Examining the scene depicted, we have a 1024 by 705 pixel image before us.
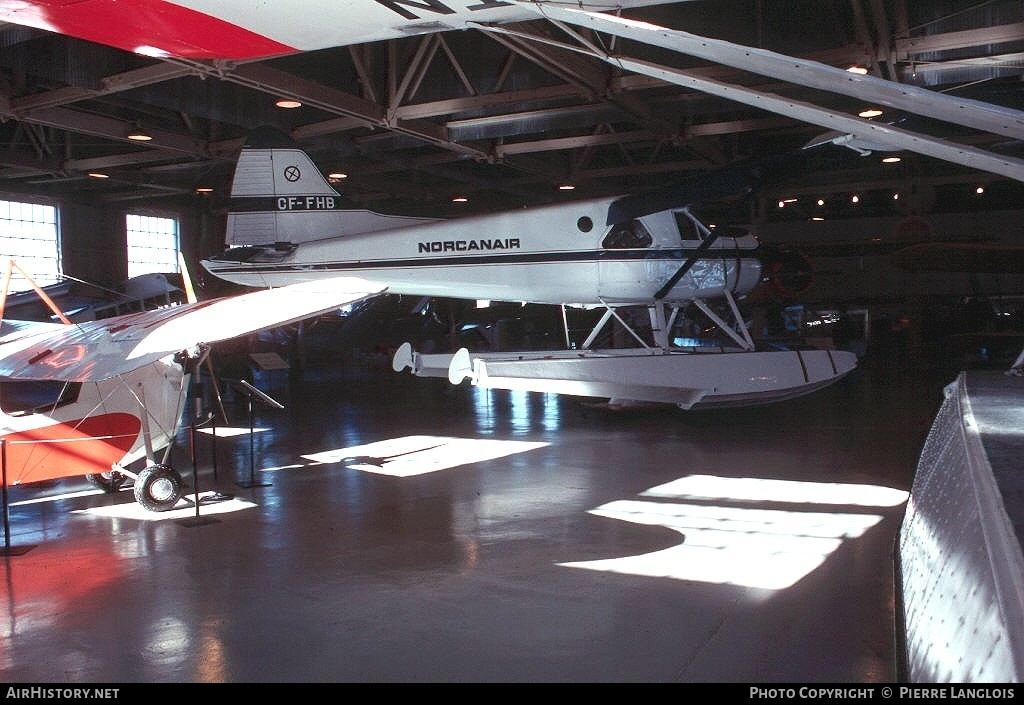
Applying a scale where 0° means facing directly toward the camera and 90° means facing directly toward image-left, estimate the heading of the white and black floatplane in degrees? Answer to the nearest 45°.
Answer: approximately 270°

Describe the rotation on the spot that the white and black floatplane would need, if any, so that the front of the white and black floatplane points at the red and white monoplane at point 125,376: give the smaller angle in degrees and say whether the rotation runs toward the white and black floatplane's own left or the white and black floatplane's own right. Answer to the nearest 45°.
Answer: approximately 135° to the white and black floatplane's own right

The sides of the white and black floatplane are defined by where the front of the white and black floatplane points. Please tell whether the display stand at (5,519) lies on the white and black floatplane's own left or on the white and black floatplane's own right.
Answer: on the white and black floatplane's own right
